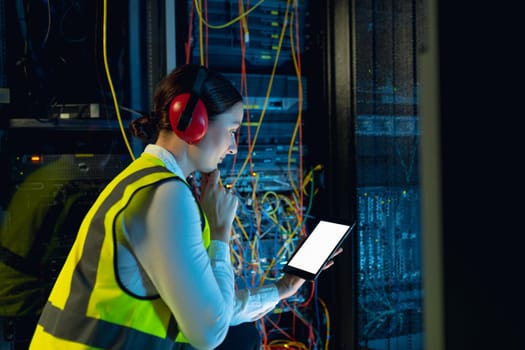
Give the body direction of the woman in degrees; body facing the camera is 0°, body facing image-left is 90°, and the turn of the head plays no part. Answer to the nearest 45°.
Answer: approximately 270°

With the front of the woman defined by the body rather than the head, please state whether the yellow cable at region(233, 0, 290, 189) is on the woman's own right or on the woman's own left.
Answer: on the woman's own left

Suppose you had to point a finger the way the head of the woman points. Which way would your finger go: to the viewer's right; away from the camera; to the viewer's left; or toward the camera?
to the viewer's right
